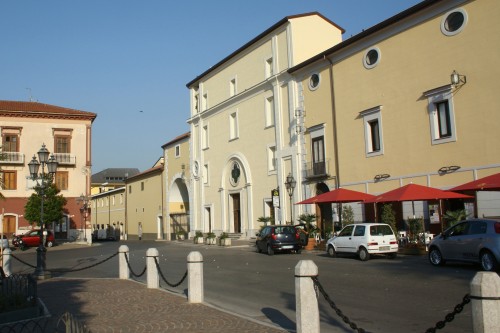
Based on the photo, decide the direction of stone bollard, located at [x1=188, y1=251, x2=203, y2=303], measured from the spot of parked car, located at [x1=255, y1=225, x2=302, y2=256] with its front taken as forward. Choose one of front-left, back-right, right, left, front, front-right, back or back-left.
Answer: back-left

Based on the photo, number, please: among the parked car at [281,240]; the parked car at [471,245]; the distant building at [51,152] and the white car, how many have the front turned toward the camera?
1

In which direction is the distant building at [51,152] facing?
toward the camera

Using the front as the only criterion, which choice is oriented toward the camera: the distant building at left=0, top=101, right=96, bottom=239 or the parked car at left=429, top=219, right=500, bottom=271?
the distant building

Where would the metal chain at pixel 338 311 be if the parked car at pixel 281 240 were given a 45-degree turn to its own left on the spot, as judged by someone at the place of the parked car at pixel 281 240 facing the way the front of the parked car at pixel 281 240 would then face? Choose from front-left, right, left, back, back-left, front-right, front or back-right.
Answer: left

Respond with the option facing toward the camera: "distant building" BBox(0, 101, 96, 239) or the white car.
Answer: the distant building

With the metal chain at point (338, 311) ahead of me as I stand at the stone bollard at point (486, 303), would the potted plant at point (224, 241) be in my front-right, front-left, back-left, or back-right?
front-right

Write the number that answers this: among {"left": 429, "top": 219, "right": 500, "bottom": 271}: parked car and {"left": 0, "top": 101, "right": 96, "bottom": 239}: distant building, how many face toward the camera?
1

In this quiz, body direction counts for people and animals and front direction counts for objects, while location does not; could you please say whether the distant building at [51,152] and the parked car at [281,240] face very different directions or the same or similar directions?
very different directions

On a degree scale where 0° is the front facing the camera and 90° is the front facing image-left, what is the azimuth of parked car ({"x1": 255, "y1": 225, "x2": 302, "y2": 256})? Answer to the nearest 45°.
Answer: approximately 135°

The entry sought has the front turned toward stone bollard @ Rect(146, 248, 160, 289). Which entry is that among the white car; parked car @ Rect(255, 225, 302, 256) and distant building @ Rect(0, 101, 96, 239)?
the distant building

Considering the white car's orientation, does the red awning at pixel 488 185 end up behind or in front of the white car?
behind

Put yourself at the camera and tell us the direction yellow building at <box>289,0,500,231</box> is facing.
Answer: facing the viewer and to the left of the viewer

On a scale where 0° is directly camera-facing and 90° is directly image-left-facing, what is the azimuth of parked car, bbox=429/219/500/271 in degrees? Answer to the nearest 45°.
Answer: approximately 135°

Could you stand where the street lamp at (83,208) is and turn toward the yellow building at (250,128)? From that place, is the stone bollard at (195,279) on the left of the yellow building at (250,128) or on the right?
right

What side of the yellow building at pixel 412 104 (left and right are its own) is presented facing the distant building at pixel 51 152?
right
